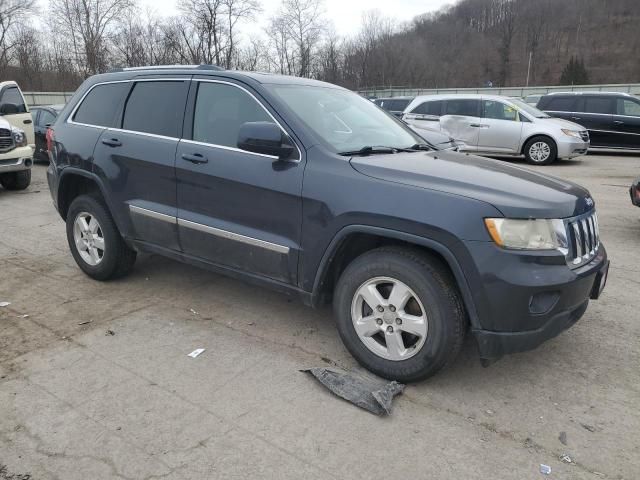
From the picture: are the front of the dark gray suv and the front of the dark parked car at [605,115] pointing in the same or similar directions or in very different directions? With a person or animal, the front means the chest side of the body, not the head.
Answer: same or similar directions

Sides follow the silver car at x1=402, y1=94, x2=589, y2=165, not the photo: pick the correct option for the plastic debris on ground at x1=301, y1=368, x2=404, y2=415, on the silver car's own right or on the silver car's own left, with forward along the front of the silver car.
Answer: on the silver car's own right

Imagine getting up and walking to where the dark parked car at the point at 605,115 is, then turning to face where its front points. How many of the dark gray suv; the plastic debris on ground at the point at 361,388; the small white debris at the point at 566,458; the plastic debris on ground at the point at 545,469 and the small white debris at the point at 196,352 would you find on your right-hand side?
5

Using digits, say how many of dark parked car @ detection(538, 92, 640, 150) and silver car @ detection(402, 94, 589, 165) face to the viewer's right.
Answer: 2

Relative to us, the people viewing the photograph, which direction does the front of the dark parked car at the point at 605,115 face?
facing to the right of the viewer

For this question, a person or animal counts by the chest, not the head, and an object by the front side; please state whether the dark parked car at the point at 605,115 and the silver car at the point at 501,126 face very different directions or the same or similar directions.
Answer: same or similar directions

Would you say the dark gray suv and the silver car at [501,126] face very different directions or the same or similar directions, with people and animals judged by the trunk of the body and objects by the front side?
same or similar directions

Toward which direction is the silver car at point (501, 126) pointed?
to the viewer's right

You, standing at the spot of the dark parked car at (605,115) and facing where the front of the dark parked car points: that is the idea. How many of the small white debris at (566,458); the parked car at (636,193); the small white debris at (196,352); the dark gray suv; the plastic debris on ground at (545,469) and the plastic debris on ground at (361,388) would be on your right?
6

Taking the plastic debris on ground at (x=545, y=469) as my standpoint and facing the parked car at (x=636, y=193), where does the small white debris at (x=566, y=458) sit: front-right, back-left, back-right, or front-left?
front-right

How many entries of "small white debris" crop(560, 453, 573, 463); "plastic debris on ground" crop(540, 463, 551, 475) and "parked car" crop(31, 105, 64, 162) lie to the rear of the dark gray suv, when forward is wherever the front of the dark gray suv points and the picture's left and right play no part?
1

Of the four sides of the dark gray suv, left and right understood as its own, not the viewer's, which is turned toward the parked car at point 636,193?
left

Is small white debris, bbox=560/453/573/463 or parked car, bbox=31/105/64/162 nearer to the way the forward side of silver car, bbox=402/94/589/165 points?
the small white debris

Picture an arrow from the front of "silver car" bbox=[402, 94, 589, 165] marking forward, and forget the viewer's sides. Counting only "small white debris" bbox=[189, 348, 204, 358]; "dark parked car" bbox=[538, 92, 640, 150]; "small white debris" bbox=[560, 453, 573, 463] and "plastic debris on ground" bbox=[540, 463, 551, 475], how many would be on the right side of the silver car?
3

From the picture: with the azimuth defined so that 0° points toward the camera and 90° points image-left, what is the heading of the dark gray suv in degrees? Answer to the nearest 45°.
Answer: approximately 315°

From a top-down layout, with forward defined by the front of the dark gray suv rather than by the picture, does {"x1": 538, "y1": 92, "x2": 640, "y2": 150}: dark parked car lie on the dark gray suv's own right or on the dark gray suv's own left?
on the dark gray suv's own left
